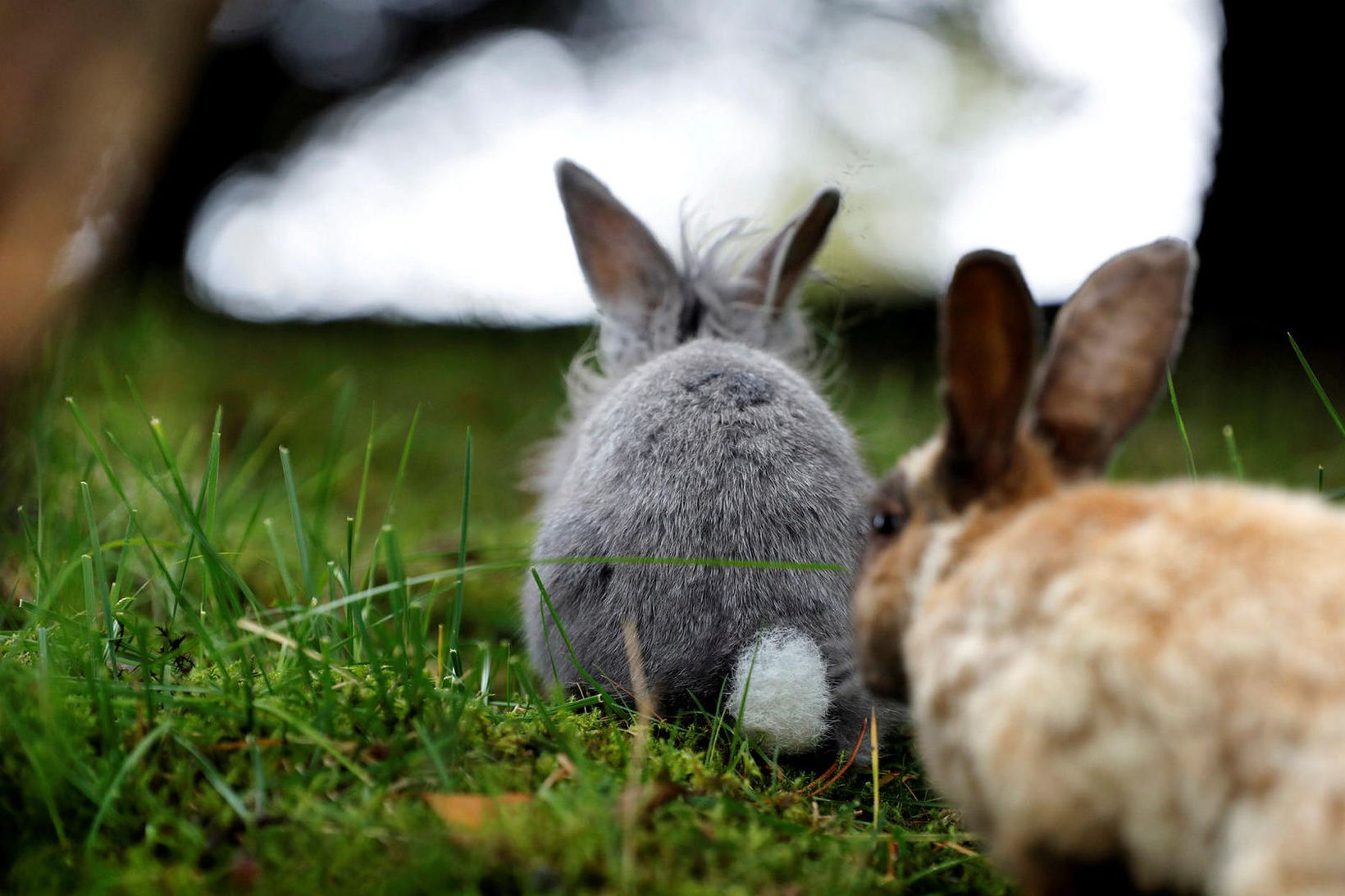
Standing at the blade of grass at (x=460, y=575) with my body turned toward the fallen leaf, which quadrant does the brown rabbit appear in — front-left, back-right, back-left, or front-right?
front-left

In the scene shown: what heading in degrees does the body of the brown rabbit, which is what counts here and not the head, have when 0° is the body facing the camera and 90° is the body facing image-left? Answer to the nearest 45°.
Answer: approximately 135°

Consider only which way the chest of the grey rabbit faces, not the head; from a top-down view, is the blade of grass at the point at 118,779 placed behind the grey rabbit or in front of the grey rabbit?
behind

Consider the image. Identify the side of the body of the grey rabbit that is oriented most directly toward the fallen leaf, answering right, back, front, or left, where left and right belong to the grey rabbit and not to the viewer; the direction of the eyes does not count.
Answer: back

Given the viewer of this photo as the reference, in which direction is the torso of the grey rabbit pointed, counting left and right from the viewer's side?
facing away from the viewer

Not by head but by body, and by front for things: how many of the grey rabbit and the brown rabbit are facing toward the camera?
0

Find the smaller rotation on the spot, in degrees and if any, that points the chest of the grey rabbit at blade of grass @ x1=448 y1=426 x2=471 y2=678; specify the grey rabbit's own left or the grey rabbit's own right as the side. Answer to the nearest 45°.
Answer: approximately 135° to the grey rabbit's own left

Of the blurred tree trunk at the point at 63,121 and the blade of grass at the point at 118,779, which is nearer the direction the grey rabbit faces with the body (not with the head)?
the blurred tree trunk
